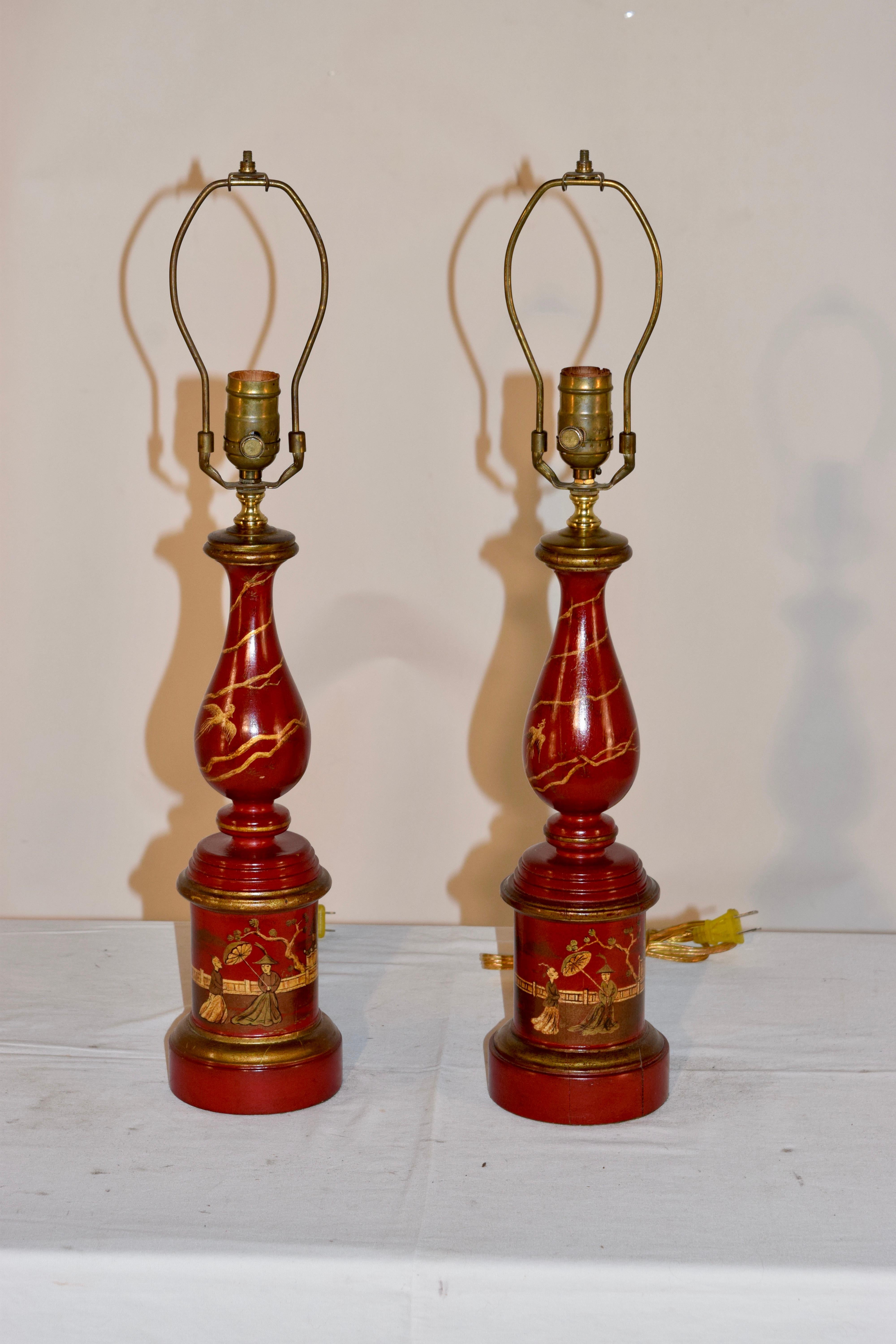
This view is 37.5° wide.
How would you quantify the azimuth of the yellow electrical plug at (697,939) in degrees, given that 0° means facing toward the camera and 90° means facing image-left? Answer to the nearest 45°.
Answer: approximately 270°
